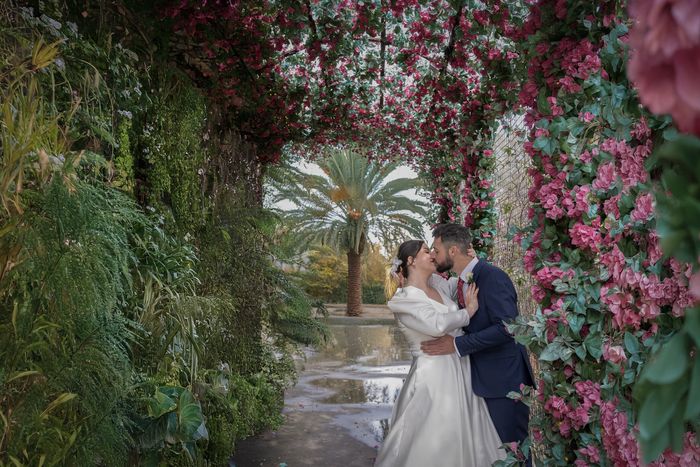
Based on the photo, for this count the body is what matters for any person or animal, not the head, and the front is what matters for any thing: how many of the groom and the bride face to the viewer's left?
1

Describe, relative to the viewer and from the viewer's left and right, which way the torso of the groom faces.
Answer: facing to the left of the viewer

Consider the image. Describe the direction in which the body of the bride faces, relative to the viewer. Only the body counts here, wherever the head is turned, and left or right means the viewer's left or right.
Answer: facing the viewer and to the right of the viewer

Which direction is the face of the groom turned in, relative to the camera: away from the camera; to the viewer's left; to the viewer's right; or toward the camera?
to the viewer's left

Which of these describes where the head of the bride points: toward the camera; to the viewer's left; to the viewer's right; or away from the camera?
to the viewer's right

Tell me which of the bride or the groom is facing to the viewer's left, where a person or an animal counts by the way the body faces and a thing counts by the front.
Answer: the groom

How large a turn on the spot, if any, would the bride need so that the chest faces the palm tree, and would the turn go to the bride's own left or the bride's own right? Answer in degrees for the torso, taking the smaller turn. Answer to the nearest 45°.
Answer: approximately 135° to the bride's own left
